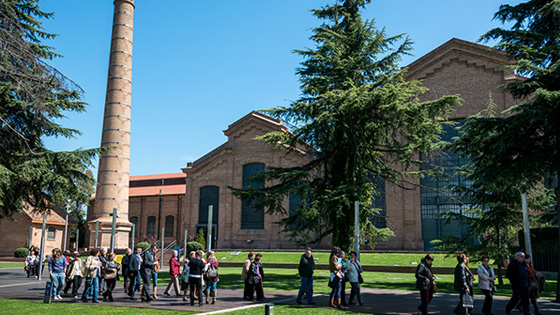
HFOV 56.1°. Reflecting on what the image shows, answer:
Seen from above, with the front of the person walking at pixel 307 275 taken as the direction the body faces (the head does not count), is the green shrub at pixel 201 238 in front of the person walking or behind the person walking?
behind
